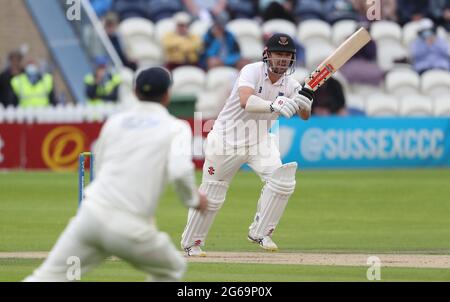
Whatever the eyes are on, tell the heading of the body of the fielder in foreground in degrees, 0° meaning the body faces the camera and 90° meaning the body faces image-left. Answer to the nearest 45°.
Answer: approximately 225°

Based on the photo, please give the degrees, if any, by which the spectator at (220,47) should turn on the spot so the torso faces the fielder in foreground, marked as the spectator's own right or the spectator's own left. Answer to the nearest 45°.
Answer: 0° — they already face them

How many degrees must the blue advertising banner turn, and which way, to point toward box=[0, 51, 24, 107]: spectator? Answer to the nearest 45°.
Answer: approximately 90° to its right
